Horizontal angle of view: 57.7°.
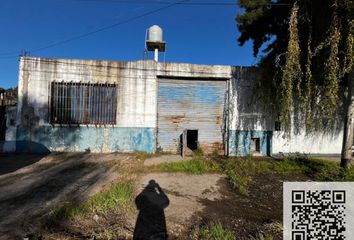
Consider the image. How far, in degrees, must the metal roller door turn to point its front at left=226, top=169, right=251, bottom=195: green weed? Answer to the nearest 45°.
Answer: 0° — it already faces it

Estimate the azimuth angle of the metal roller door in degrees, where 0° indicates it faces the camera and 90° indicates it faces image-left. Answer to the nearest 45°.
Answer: approximately 0°

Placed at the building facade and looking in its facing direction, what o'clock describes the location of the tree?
The tree is roughly at 10 o'clock from the building facade.

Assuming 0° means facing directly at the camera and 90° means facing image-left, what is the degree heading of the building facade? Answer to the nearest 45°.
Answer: approximately 0°
